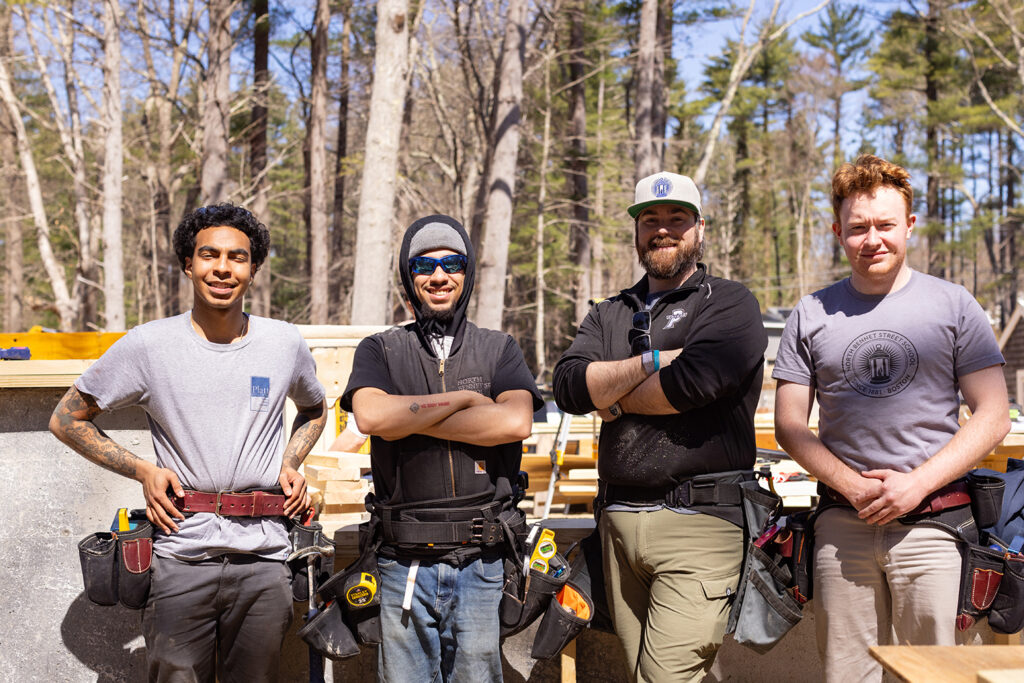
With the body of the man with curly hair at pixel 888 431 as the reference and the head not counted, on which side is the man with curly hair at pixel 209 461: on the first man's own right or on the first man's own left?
on the first man's own right

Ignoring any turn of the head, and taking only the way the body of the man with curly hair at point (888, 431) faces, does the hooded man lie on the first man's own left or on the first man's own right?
on the first man's own right

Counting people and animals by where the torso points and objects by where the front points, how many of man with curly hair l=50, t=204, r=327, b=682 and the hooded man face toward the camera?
2

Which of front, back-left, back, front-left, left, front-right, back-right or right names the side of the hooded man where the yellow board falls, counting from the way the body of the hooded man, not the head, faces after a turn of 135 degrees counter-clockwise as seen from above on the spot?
left

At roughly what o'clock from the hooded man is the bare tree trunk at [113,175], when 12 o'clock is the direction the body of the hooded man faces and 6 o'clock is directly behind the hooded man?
The bare tree trunk is roughly at 5 o'clock from the hooded man.

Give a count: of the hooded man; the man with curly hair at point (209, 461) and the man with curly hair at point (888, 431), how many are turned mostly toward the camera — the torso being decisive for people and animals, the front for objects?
3

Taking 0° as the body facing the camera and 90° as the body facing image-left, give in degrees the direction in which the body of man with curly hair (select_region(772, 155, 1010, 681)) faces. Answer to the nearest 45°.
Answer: approximately 0°

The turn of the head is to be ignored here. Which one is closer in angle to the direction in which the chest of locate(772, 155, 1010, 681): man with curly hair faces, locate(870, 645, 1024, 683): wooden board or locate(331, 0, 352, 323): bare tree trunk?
the wooden board

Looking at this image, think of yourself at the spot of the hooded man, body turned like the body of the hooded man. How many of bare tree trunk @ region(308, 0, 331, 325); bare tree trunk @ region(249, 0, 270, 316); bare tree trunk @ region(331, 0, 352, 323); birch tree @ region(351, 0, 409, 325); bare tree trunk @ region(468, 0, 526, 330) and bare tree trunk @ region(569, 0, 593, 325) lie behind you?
6

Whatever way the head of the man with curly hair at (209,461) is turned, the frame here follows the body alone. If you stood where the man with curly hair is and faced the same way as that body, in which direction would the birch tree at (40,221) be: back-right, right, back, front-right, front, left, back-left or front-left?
back

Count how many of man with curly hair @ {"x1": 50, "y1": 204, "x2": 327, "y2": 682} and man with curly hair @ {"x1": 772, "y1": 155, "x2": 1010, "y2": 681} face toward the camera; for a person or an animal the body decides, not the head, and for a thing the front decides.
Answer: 2

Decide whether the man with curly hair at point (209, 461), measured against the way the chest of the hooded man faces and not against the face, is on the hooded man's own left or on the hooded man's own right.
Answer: on the hooded man's own right
